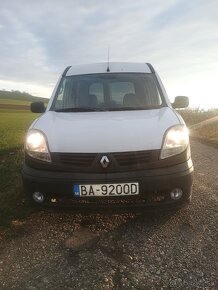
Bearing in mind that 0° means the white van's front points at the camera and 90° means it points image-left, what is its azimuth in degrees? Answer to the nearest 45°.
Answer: approximately 0°
